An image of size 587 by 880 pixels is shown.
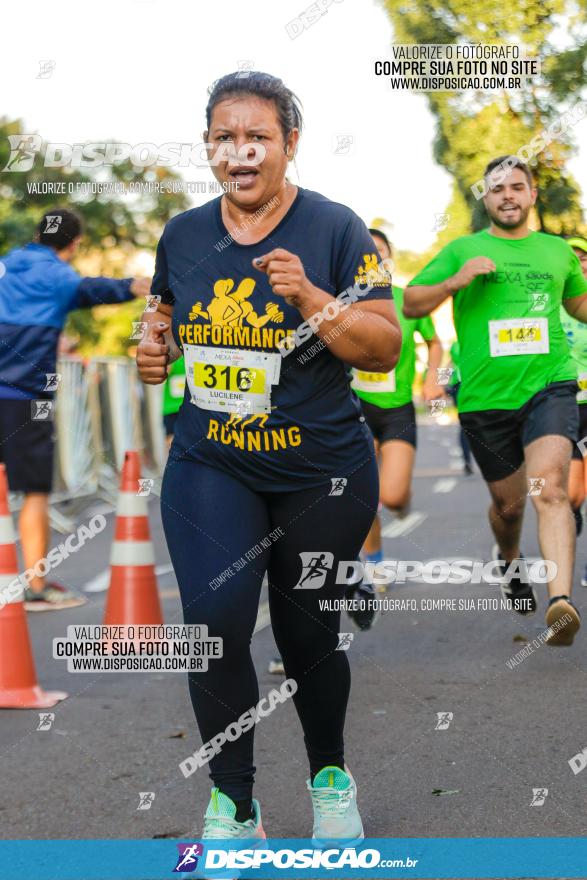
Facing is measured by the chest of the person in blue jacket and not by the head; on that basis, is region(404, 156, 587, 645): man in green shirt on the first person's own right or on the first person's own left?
on the first person's own right

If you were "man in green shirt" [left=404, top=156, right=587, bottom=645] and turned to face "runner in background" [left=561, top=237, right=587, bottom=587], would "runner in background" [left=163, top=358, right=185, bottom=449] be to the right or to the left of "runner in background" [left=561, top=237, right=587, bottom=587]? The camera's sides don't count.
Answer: left

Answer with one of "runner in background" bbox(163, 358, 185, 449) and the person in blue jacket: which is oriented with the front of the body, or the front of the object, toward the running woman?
the runner in background

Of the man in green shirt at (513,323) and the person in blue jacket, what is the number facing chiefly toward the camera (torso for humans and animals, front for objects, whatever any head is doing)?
1

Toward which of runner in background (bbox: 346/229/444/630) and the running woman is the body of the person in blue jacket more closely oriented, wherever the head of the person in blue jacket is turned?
the runner in background

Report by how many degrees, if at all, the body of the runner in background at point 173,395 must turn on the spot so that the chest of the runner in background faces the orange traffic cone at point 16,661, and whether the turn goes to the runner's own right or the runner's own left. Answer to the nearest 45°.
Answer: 0° — they already face it

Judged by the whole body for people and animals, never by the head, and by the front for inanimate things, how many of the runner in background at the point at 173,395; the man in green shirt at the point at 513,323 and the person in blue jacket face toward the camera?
2

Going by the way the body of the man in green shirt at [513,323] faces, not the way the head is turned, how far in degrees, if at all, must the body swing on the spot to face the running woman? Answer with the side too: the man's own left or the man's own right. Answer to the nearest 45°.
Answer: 0° — they already face them

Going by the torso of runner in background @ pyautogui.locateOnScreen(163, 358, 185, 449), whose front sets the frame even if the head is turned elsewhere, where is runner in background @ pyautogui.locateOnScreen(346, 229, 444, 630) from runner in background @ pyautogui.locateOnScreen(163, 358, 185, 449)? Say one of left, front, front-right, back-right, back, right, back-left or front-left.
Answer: front-left

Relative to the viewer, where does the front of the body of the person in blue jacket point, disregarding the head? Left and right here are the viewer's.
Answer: facing away from the viewer and to the right of the viewer

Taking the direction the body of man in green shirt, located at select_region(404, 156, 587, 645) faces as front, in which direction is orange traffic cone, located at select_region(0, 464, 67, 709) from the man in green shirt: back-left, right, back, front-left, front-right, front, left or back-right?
front-right

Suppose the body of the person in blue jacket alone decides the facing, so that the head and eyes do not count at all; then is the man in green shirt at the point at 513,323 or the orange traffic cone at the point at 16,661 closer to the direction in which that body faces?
the man in green shirt
